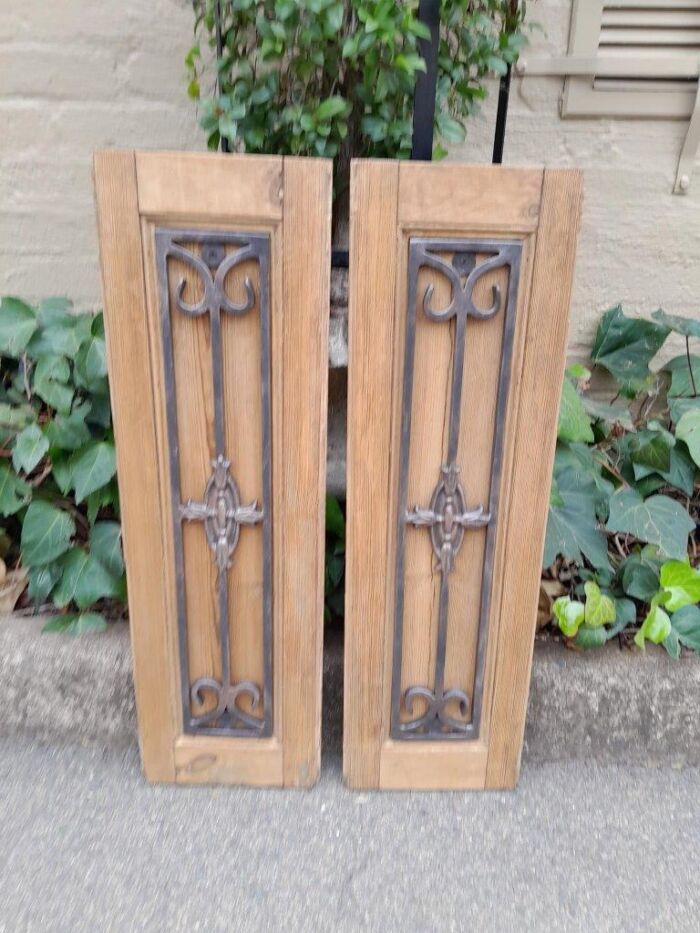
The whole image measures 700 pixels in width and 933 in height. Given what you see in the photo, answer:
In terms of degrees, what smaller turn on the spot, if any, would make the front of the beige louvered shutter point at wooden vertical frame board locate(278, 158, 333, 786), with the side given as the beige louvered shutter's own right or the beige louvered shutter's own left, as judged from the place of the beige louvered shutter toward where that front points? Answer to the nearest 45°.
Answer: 0° — it already faces it

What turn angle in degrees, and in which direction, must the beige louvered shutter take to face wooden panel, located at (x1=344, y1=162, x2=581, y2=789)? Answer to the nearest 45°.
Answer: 0° — it already faces it

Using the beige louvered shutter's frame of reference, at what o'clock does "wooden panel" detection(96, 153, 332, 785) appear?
The wooden panel is roughly at 1 o'clock from the beige louvered shutter.

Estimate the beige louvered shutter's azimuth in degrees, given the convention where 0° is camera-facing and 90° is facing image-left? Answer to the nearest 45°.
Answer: approximately 0°

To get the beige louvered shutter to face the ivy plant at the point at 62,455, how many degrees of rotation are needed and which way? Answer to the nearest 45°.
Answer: approximately 45° to its right
